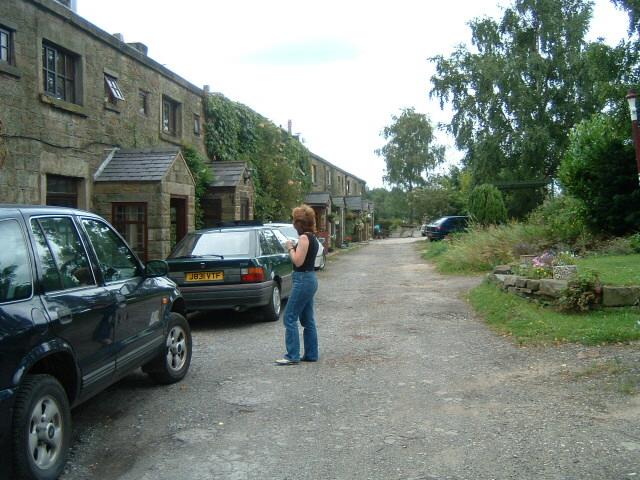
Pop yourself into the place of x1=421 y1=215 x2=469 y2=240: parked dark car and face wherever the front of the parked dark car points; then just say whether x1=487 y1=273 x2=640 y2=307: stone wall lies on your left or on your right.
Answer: on your left

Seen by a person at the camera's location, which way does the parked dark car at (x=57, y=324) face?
facing away from the viewer and to the right of the viewer

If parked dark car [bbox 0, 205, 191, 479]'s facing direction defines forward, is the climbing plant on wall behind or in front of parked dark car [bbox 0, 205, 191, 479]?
in front

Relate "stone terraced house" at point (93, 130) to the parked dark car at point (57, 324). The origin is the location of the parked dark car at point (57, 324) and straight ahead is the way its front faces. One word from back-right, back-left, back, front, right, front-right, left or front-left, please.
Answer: front-left

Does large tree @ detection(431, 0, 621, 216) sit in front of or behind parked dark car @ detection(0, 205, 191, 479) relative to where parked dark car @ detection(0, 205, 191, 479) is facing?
in front

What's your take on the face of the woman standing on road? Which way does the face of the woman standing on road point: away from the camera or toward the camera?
away from the camera

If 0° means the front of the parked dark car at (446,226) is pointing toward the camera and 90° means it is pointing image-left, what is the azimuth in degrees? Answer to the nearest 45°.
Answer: approximately 45°

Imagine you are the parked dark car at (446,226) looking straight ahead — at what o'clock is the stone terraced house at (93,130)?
The stone terraced house is roughly at 11 o'clock from the parked dark car.

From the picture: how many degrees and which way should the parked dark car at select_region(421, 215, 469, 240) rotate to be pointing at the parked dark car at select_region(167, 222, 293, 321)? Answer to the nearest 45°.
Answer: approximately 45° to its left

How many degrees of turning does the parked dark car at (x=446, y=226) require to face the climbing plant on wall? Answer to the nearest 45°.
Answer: approximately 45° to its left

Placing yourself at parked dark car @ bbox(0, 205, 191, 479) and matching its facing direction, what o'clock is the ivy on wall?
The ivy on wall is roughly at 11 o'clock from the parked dark car.

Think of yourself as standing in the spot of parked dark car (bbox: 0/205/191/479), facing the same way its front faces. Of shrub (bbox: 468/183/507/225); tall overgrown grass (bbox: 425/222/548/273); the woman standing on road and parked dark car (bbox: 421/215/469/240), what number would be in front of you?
4
